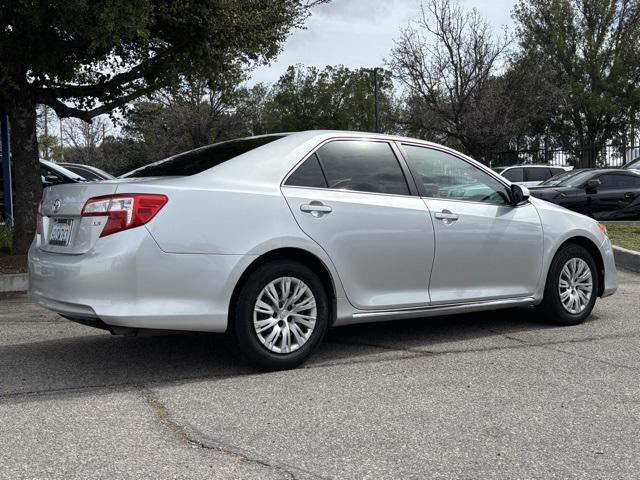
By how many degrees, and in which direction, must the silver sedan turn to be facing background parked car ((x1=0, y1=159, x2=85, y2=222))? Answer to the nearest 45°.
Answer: approximately 90° to its left

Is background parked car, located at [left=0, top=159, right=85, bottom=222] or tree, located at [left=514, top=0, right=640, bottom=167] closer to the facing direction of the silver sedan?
the tree

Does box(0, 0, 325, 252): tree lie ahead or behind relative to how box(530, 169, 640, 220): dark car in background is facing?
ahead

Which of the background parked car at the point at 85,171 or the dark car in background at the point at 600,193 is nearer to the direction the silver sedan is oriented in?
the dark car in background

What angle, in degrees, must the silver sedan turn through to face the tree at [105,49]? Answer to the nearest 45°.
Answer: approximately 90° to its left

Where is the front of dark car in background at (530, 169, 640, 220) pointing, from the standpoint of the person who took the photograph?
facing the viewer and to the left of the viewer

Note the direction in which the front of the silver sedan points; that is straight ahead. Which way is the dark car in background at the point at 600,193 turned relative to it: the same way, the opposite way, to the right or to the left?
the opposite way

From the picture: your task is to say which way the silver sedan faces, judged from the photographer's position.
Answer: facing away from the viewer and to the right of the viewer

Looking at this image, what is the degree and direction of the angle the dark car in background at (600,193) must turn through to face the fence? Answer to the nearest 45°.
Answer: approximately 135° to its right

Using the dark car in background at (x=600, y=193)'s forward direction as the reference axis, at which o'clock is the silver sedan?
The silver sedan is roughly at 11 o'clock from the dark car in background.

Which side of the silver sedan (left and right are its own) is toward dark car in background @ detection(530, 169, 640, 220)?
front
